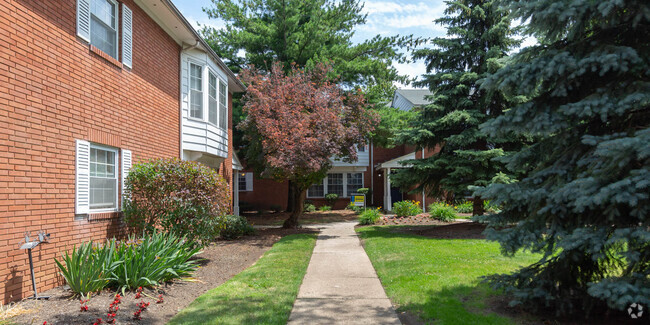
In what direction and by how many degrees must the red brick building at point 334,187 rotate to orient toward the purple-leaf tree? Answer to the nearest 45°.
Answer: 0° — it already faces it

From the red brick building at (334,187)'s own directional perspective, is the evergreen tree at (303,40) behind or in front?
in front

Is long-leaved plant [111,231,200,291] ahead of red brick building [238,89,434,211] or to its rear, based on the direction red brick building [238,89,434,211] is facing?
ahead

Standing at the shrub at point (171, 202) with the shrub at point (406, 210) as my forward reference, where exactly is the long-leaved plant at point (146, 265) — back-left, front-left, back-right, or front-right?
back-right

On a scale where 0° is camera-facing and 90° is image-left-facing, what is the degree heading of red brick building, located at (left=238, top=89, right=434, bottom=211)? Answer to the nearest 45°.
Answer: approximately 0°

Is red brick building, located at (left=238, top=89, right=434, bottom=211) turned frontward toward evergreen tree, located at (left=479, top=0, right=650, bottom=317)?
yes

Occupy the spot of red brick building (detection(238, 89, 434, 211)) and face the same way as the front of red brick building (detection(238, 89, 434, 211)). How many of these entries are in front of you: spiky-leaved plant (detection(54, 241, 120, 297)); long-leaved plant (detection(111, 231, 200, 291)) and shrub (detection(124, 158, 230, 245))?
3

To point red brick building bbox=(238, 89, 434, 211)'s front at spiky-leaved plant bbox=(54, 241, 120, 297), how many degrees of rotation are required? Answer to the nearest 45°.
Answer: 0° — it already faces it
